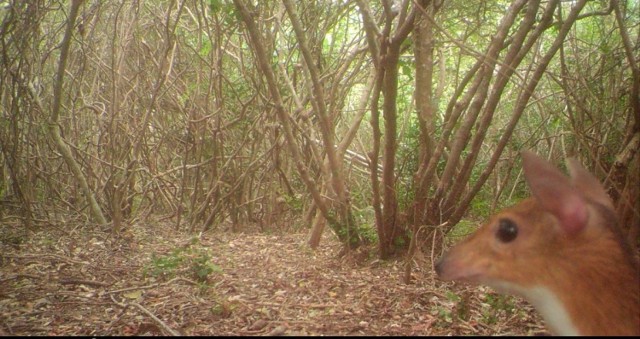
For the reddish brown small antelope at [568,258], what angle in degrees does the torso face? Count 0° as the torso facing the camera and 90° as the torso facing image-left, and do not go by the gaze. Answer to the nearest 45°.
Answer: approximately 90°

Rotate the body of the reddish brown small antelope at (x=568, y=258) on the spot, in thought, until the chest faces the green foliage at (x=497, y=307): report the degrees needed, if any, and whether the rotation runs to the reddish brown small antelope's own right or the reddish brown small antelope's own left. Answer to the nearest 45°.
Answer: approximately 90° to the reddish brown small antelope's own right

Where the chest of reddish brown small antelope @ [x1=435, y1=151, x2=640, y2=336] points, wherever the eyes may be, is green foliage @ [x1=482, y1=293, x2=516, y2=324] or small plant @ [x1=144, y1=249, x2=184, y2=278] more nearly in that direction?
the small plant
